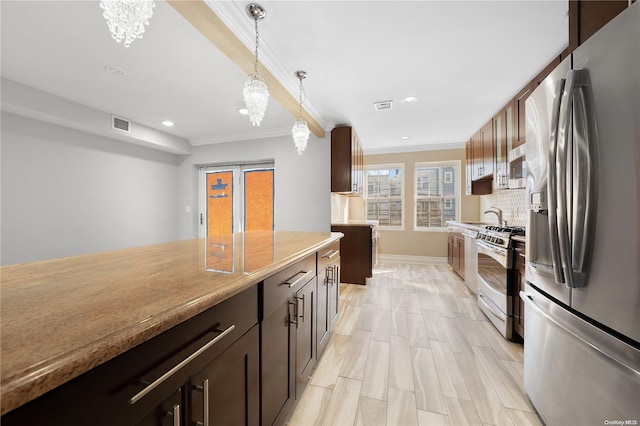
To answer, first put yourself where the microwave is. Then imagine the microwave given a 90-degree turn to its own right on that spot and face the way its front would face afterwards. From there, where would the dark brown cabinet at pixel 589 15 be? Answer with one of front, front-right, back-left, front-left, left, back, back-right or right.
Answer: back

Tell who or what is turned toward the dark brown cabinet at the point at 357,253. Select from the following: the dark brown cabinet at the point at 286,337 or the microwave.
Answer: the microwave

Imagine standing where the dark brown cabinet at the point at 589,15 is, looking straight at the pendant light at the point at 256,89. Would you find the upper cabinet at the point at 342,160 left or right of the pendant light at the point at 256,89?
right

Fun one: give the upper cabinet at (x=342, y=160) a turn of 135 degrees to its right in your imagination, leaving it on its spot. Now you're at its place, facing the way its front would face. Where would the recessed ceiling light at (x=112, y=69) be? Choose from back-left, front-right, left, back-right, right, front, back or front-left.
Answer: front

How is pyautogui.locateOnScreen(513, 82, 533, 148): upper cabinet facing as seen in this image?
to the viewer's left

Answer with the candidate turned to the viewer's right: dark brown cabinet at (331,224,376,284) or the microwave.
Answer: the dark brown cabinet

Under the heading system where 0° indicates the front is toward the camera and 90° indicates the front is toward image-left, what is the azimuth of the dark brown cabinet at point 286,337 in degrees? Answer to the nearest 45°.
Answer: approximately 315°

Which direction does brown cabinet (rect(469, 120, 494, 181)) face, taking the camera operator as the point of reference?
facing to the left of the viewer

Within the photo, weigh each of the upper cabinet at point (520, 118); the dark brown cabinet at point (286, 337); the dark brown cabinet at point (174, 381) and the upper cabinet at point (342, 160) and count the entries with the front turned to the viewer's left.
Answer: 1

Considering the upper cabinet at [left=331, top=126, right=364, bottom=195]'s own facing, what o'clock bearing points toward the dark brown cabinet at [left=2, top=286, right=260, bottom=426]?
The dark brown cabinet is roughly at 3 o'clock from the upper cabinet.

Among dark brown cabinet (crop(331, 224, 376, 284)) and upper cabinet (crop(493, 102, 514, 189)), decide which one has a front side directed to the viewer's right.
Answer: the dark brown cabinet

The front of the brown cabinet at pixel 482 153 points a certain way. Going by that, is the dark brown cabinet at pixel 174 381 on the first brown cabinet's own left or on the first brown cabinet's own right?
on the first brown cabinet's own left

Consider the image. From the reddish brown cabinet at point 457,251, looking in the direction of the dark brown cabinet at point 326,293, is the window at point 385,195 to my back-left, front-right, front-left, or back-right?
back-right
